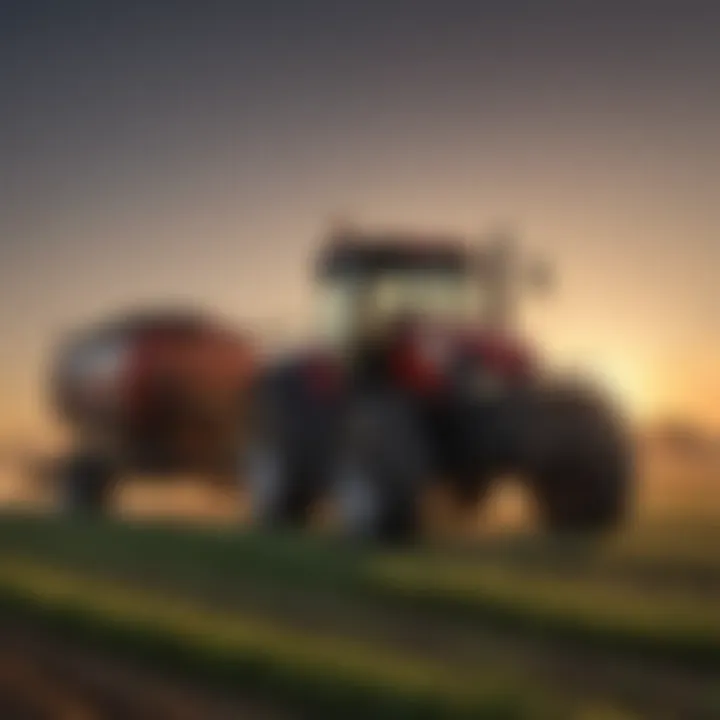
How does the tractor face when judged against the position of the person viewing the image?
facing the viewer and to the right of the viewer

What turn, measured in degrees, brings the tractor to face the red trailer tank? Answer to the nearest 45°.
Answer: approximately 135° to its right
